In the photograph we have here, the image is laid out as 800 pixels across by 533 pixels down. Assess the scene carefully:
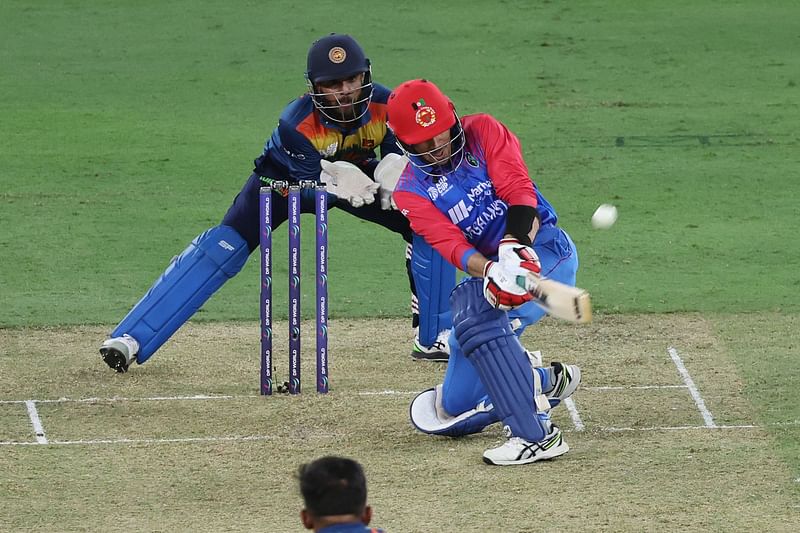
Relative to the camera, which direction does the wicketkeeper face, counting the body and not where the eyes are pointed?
toward the camera

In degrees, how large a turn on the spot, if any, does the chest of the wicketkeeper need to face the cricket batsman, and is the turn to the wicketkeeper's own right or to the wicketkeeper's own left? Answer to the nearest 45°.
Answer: approximately 45° to the wicketkeeper's own left
